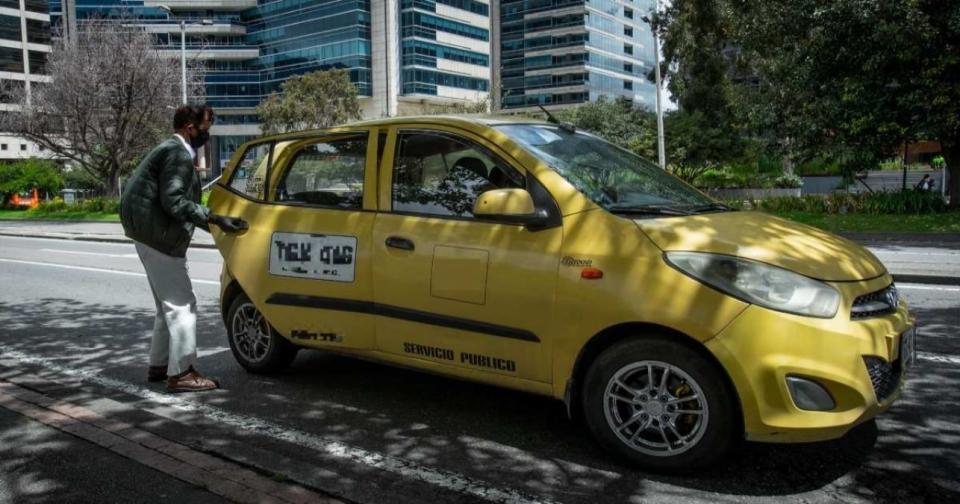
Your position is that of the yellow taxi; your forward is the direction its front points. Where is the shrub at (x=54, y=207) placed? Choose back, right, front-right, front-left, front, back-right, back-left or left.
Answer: back

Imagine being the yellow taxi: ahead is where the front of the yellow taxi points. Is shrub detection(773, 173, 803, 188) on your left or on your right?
on your left

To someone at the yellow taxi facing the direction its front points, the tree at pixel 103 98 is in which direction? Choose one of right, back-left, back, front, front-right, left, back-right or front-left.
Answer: back

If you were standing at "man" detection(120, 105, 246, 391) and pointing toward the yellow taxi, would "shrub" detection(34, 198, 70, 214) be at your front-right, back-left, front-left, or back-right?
back-left

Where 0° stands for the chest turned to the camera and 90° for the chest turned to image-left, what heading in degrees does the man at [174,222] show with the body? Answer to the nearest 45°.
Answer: approximately 270°

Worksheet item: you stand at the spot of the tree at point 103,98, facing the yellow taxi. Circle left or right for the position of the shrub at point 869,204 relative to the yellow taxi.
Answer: left

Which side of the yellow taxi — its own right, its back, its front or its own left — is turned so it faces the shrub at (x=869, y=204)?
left

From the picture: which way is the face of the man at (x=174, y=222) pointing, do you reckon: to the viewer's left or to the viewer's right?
to the viewer's right

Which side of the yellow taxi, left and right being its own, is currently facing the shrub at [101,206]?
back

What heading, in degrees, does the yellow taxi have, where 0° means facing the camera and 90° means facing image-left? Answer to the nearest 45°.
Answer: approximately 315°
